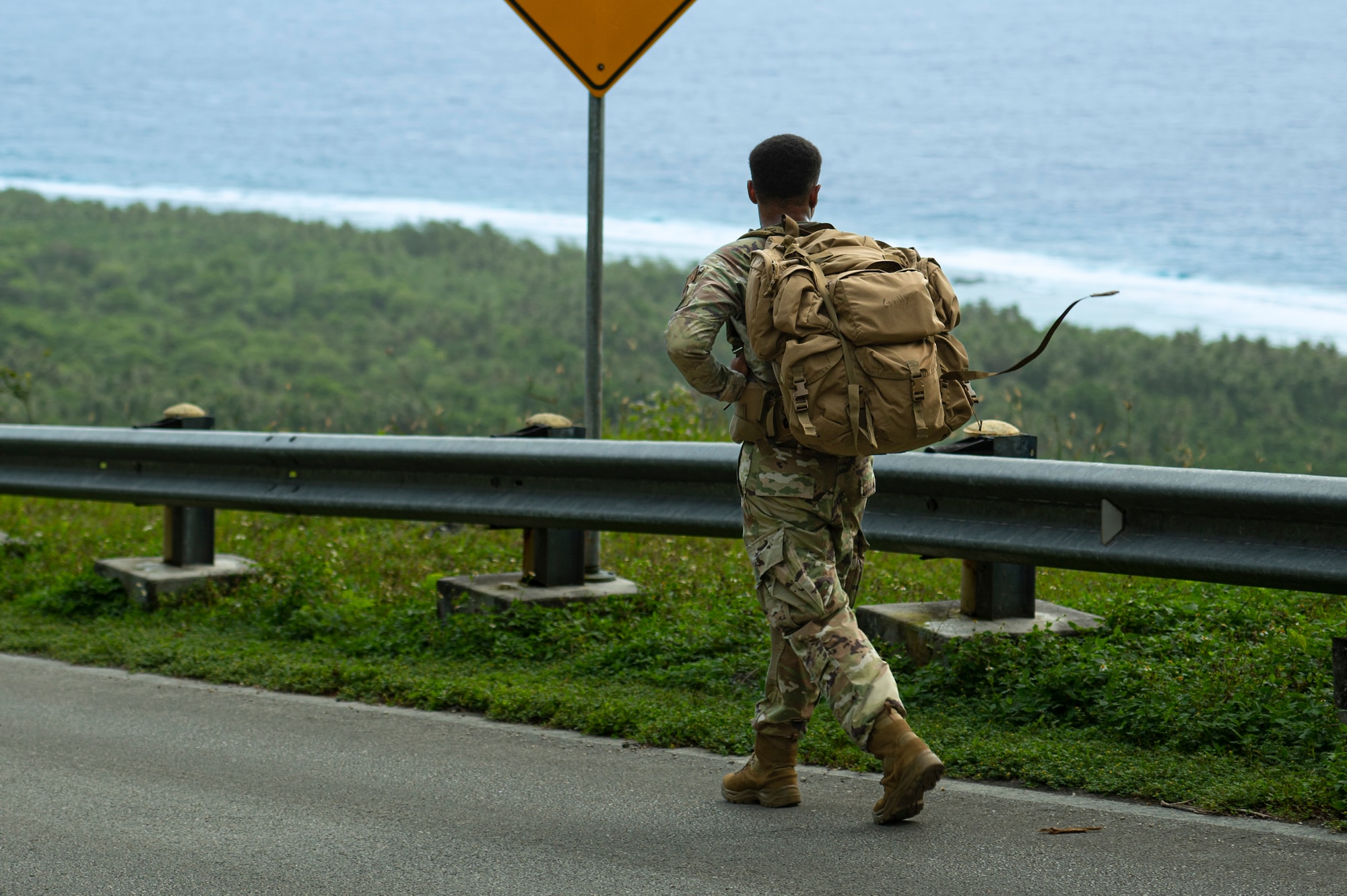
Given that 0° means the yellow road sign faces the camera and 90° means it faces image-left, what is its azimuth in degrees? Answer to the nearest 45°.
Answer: approximately 0°

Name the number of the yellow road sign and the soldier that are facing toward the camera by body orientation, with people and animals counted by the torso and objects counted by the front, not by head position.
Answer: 1

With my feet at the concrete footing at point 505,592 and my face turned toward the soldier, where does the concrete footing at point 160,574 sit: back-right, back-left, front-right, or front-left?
back-right

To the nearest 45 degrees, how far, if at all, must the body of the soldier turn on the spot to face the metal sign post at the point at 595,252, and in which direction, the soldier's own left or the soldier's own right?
0° — they already face it
